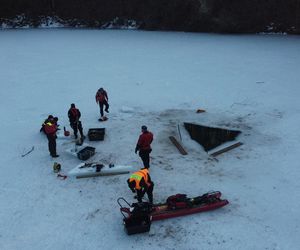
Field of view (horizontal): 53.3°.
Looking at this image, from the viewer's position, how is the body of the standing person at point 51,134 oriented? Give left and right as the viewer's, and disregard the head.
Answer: facing away from the viewer and to the right of the viewer

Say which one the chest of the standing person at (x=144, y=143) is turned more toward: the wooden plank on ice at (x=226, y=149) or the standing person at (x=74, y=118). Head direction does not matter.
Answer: the standing person

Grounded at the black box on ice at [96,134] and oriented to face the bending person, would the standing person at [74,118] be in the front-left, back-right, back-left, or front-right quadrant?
back-right

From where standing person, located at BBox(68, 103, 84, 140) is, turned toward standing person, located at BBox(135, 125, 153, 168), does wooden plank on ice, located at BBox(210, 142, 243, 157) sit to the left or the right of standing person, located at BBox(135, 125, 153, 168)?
left

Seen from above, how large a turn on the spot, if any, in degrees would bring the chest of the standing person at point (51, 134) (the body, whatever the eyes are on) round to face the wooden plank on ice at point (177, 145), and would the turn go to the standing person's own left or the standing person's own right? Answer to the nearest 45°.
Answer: approximately 45° to the standing person's own right

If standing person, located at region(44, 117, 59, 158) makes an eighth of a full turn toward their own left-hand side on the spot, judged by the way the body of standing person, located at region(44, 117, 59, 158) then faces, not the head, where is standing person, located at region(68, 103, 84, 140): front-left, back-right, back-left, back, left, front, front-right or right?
front-right

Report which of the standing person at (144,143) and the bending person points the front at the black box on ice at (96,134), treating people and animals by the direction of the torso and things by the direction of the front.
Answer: the standing person

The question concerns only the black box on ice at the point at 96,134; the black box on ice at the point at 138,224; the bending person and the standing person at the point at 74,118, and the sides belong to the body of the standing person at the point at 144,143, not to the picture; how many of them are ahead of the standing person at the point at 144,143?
2

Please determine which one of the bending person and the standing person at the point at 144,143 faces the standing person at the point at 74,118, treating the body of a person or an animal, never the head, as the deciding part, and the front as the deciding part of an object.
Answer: the standing person at the point at 144,143

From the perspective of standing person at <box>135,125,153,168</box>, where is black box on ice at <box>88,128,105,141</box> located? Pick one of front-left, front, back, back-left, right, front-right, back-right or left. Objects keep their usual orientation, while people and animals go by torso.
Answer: front
